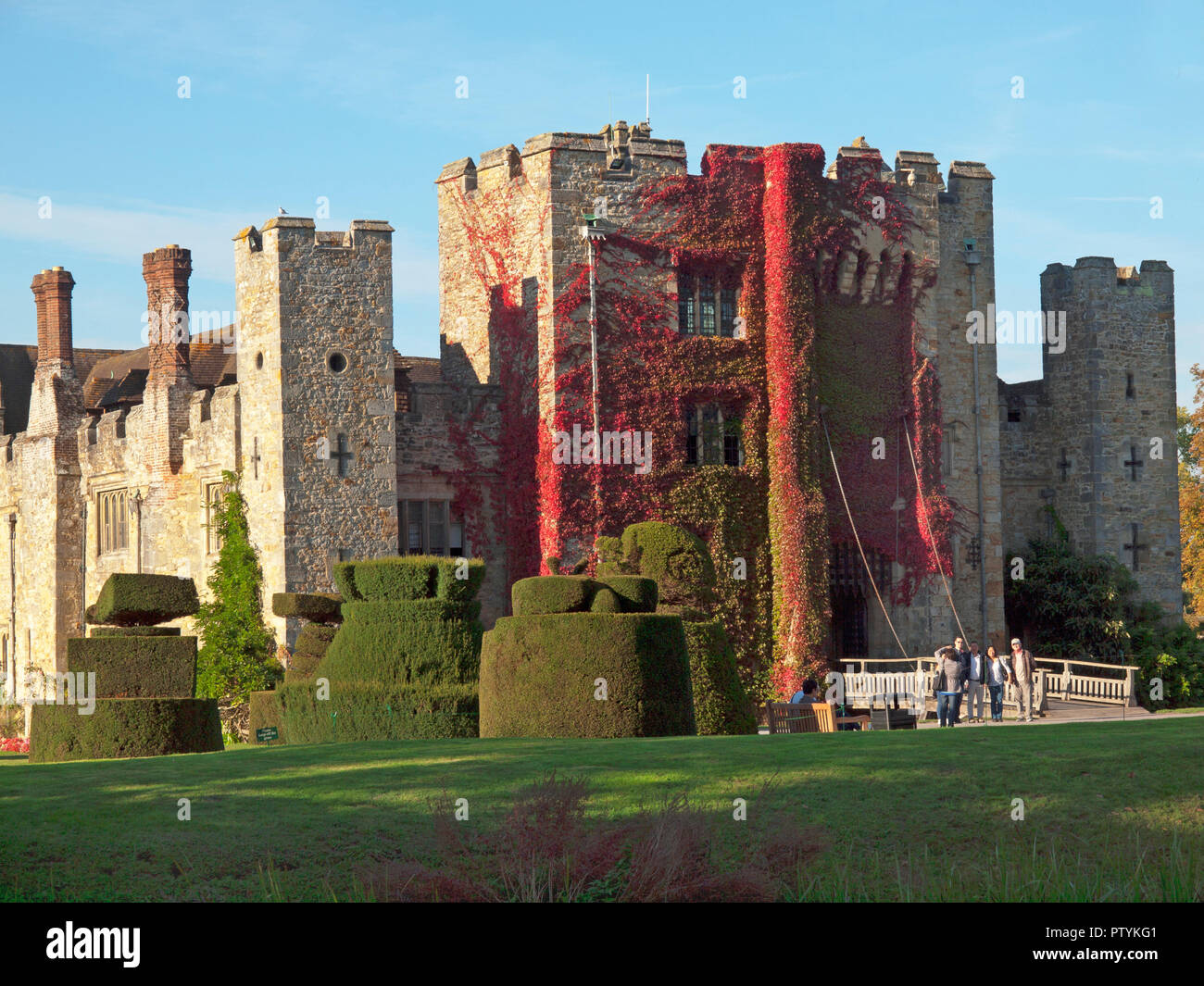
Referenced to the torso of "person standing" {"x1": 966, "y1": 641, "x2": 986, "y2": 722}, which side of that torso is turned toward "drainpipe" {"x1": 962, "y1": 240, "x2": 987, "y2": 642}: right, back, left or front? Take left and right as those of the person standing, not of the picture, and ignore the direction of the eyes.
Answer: back

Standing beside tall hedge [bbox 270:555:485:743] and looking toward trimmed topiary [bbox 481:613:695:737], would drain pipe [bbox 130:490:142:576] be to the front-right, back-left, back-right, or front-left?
back-left

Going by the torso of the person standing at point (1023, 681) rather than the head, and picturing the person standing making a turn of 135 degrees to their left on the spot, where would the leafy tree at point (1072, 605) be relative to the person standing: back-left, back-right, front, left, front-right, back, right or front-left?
front-left

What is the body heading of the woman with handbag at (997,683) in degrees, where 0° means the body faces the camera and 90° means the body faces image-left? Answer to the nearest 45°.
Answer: approximately 0°

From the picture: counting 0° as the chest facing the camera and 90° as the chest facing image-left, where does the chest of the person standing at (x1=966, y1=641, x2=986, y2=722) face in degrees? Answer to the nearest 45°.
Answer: approximately 0°

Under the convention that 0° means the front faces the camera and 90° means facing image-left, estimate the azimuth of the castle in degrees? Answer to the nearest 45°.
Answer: approximately 315°

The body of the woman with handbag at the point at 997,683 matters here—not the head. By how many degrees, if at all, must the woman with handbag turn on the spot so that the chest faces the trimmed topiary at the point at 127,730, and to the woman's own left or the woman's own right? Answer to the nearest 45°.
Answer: approximately 45° to the woman's own right

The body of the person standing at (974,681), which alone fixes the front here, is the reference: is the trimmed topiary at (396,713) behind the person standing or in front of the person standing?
in front

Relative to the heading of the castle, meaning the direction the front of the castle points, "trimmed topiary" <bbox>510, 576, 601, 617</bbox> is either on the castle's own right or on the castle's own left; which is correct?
on the castle's own right
